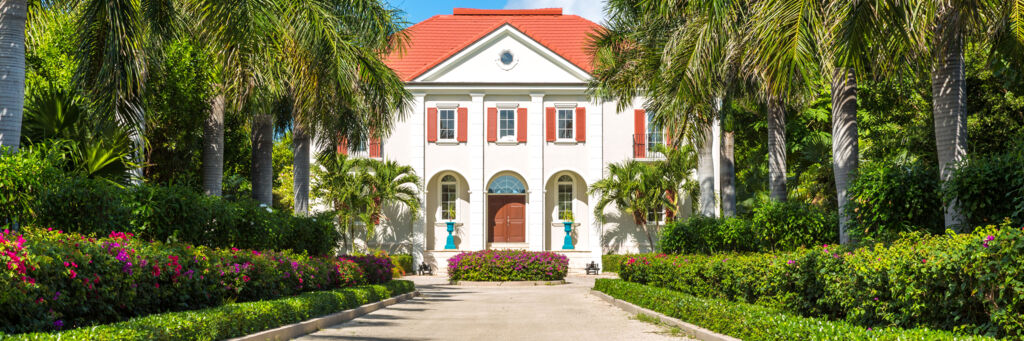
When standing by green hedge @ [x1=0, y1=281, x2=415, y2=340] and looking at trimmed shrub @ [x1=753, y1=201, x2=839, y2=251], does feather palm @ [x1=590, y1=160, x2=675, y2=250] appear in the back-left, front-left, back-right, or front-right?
front-left

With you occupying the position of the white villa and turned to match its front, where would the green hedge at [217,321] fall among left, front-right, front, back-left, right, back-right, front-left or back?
front

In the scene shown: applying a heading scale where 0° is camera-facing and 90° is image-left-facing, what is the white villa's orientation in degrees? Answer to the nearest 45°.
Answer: approximately 0°

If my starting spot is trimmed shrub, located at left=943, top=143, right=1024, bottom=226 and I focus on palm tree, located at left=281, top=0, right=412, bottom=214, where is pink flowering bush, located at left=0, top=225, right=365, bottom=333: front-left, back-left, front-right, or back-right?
front-left

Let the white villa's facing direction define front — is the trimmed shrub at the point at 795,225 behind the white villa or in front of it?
in front

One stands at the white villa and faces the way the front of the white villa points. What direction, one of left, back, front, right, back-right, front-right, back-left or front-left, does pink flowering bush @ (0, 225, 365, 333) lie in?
front

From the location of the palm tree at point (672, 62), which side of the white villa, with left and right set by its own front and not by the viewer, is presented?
front

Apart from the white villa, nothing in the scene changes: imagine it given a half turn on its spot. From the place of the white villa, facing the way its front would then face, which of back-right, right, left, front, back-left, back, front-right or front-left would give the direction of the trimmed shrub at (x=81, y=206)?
back

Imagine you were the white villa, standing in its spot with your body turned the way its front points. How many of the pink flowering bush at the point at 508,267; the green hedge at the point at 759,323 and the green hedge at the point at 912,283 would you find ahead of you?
3

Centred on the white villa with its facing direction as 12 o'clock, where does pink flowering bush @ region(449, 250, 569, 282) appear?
The pink flowering bush is roughly at 12 o'clock from the white villa.

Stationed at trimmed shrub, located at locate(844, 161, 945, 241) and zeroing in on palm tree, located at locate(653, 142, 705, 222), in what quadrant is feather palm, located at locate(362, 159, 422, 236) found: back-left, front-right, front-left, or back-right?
front-left

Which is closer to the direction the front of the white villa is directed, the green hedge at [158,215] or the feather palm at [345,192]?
the green hedge

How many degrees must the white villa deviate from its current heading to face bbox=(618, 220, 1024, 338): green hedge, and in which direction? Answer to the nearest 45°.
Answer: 0° — it already faces it

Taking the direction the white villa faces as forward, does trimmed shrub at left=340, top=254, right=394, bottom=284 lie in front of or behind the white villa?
in front
